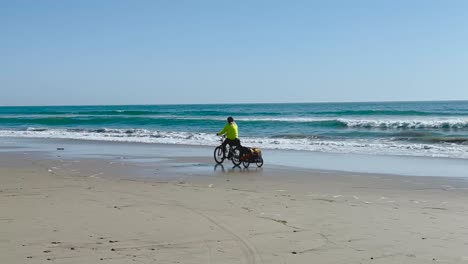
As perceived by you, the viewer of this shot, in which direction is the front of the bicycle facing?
facing away from the viewer and to the left of the viewer

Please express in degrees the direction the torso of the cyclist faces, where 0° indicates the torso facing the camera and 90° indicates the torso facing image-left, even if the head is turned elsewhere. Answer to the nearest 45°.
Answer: approximately 135°
